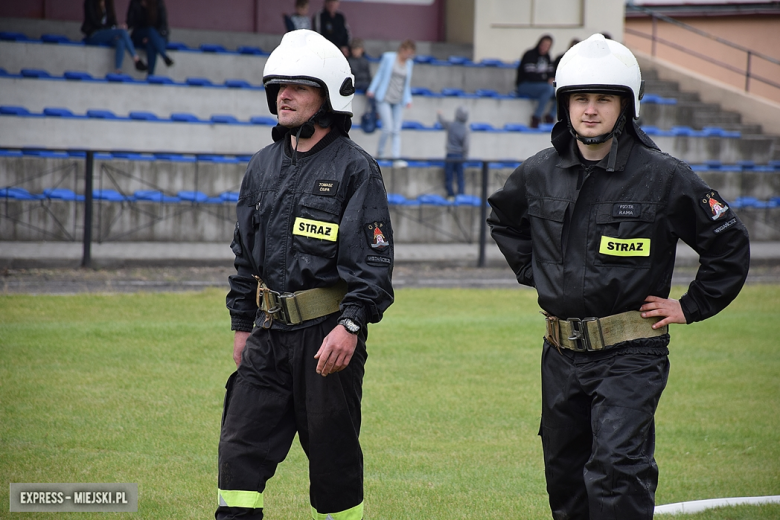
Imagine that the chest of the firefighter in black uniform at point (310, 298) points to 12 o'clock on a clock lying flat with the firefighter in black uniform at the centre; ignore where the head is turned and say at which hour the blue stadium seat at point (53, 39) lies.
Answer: The blue stadium seat is roughly at 4 o'clock from the firefighter in black uniform.

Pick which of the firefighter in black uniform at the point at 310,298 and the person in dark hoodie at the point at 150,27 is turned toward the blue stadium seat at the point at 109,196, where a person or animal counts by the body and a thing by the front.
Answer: the person in dark hoodie

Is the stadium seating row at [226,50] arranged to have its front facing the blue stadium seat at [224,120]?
yes

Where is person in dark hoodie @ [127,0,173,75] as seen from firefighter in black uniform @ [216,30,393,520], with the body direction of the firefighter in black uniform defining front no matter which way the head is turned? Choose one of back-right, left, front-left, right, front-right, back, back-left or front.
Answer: back-right

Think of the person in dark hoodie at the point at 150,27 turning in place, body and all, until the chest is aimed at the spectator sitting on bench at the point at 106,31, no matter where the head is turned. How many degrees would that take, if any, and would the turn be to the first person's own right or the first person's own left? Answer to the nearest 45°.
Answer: approximately 135° to the first person's own right

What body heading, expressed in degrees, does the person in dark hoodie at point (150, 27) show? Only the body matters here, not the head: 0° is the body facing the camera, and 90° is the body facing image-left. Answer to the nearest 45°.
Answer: approximately 0°

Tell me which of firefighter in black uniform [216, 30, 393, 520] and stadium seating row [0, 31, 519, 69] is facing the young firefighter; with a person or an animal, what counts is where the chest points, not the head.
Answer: the stadium seating row

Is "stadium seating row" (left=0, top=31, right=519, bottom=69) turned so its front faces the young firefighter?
yes
